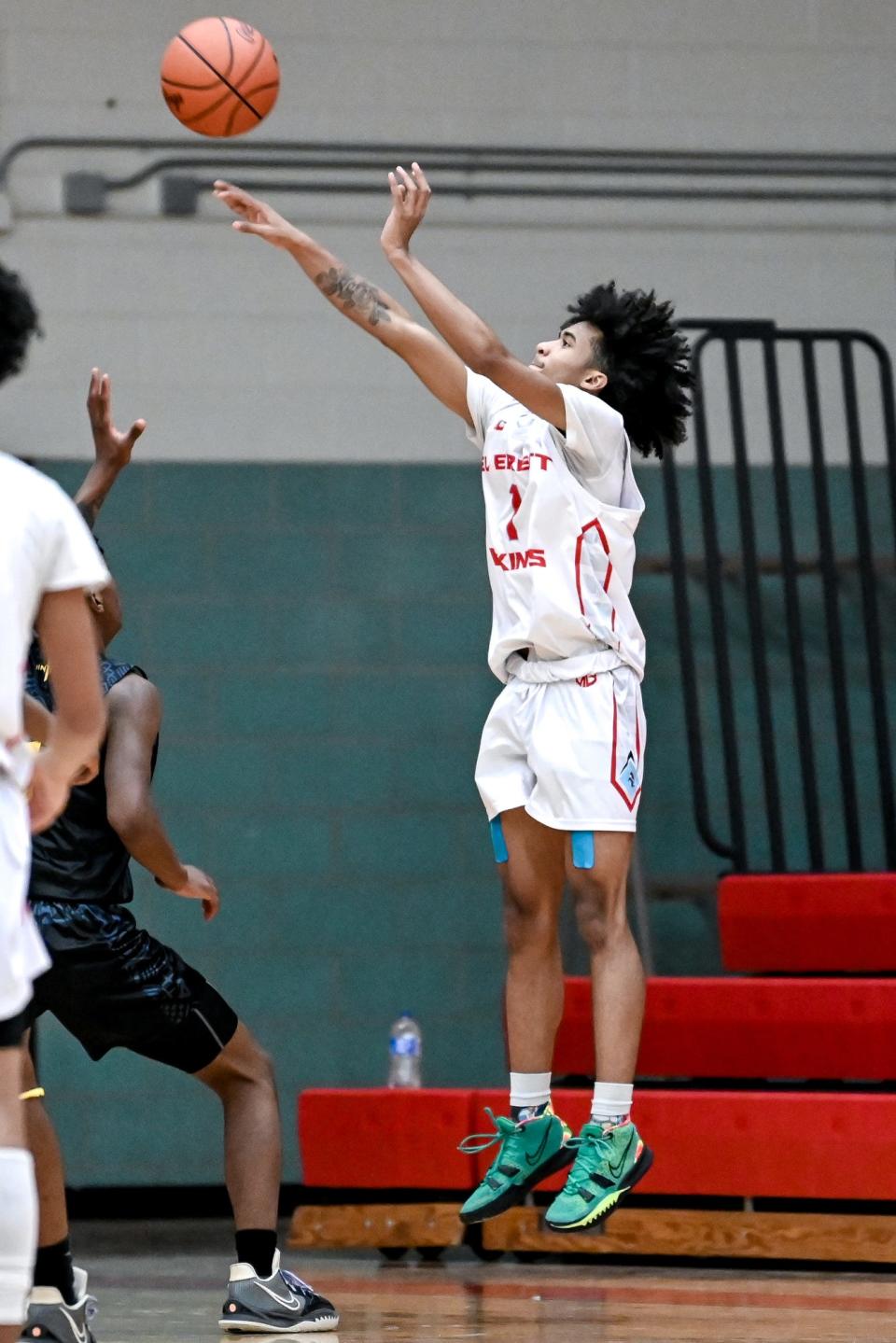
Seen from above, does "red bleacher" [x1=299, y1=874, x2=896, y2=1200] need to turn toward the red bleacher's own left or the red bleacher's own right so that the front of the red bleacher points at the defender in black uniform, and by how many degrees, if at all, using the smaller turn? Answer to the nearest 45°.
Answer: approximately 45° to the red bleacher's own right

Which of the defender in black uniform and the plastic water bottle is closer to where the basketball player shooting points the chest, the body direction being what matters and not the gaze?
the defender in black uniform

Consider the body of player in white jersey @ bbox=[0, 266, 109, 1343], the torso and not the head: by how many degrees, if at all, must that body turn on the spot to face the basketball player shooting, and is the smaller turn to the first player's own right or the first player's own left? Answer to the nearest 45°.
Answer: approximately 90° to the first player's own right

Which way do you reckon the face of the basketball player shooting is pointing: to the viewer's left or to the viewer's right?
to the viewer's left

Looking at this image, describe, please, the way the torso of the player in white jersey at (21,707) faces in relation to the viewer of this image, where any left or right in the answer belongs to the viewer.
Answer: facing away from the viewer and to the left of the viewer

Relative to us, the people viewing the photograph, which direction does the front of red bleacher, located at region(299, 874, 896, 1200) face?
facing the viewer

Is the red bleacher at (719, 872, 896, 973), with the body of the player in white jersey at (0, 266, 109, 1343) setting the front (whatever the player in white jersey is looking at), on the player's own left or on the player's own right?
on the player's own right

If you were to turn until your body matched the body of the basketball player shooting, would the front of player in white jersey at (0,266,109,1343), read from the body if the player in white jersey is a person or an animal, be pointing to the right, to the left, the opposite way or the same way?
to the right

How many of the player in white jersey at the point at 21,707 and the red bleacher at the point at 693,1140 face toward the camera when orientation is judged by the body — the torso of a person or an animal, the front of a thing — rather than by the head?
1

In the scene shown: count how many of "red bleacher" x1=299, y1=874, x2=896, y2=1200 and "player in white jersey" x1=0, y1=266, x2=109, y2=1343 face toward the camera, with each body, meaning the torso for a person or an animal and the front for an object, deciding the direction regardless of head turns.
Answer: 1
